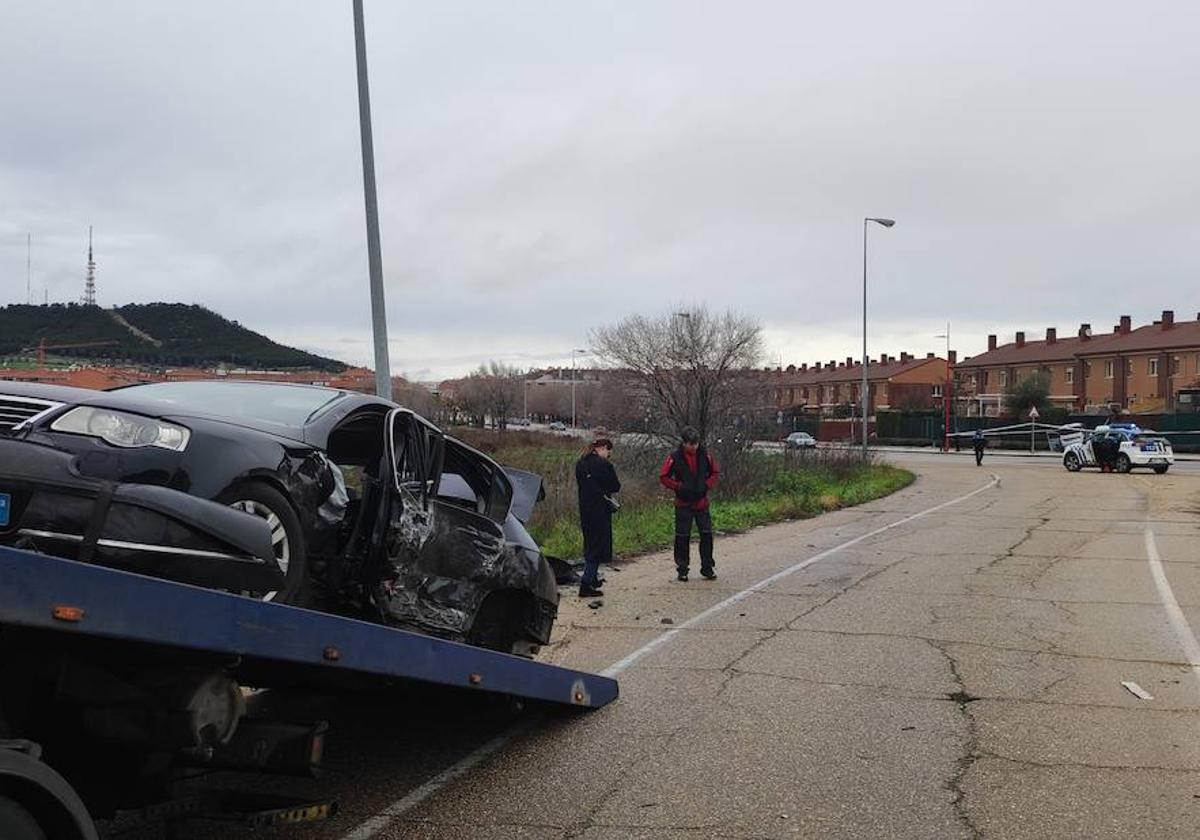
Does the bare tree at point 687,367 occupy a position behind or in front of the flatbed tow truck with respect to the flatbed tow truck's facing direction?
behind

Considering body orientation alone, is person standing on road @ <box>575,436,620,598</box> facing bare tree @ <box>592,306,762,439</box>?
no

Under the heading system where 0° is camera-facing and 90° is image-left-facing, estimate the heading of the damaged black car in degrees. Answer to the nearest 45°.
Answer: approximately 45°

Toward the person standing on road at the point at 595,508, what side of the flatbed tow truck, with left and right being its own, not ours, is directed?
back

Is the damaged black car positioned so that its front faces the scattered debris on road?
no

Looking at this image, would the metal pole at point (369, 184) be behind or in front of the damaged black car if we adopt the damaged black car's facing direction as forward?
behind

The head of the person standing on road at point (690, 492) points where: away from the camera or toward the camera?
toward the camera

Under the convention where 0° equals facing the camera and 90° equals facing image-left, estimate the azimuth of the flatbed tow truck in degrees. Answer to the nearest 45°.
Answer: approximately 45°

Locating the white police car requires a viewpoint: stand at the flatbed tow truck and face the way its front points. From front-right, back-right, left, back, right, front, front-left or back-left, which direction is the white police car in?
back

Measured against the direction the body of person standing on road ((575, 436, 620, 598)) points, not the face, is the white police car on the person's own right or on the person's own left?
on the person's own left

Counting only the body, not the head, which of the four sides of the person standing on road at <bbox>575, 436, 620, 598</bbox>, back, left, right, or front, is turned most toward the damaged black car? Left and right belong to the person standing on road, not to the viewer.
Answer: right

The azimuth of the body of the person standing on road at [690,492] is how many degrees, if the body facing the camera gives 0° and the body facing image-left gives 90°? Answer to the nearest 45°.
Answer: approximately 0°

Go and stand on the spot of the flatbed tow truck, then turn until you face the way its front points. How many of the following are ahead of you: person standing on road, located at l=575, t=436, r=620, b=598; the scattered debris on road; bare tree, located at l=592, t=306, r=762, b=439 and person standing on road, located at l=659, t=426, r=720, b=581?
0
